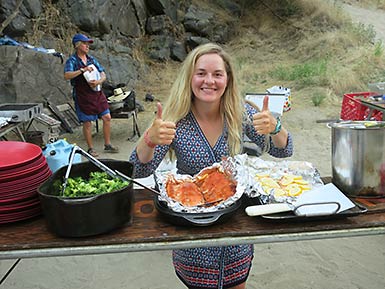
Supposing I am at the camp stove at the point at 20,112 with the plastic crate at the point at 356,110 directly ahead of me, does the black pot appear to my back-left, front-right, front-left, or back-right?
front-right

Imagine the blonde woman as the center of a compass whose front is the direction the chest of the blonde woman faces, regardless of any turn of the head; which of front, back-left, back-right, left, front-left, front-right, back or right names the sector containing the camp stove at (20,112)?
back-right

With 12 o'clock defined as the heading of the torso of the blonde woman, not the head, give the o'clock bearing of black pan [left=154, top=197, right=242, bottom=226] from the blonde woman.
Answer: The black pan is roughly at 12 o'clock from the blonde woman.

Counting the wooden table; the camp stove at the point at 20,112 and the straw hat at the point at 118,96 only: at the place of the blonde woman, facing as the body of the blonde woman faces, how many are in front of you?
1

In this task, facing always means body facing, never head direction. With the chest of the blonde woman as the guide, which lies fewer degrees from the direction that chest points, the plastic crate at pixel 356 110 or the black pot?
the black pot

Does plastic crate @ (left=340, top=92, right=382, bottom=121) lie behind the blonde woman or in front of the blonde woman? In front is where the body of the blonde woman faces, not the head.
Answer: behind

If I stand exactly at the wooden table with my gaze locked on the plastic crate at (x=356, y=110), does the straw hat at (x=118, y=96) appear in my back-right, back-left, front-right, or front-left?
front-left

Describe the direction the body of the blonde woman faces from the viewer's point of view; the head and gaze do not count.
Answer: toward the camera

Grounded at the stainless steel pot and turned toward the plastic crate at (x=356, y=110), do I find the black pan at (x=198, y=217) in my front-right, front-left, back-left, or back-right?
back-left

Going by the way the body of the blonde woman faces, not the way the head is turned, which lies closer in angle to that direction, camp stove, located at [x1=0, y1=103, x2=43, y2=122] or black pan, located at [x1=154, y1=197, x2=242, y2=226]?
the black pan

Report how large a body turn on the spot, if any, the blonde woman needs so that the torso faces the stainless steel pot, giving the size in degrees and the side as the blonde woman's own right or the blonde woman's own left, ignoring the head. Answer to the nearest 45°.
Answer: approximately 45° to the blonde woman's own left

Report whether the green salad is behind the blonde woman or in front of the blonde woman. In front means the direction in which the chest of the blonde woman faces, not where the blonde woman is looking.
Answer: in front
